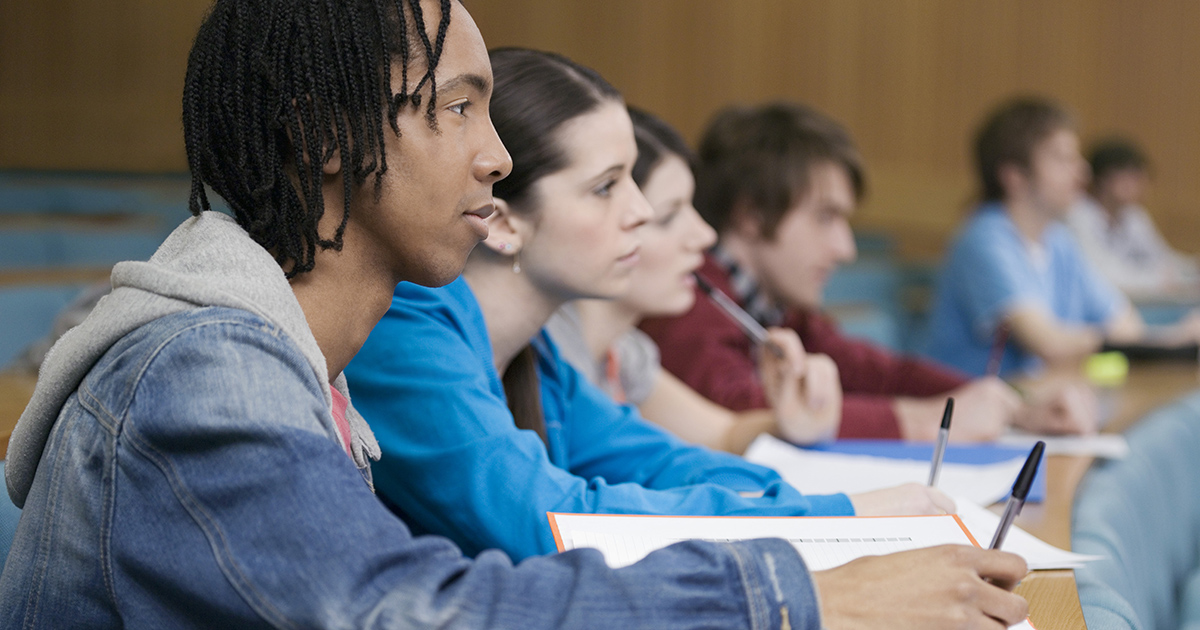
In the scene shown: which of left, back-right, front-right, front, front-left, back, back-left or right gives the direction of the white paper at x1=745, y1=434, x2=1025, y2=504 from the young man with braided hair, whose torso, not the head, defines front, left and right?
front-left

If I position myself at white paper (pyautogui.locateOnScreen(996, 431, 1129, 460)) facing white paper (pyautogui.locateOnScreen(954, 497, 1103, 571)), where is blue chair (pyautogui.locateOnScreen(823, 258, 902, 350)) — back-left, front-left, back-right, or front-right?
back-right

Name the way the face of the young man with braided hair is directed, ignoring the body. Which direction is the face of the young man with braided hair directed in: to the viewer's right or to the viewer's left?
to the viewer's right

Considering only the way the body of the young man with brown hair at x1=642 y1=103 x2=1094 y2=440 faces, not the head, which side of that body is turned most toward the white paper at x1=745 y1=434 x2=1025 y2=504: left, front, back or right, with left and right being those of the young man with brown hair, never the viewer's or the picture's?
right

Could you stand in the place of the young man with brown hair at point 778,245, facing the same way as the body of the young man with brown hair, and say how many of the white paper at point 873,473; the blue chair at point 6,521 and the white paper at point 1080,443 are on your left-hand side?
0

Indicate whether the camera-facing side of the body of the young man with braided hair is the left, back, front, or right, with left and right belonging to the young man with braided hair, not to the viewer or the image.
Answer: right

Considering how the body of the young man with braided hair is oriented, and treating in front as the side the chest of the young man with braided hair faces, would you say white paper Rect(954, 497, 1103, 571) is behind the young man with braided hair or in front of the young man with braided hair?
in front

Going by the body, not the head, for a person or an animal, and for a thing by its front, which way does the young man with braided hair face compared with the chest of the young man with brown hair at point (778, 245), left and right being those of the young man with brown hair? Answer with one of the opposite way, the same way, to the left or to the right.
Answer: the same way

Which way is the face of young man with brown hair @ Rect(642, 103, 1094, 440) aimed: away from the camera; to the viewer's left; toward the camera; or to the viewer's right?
to the viewer's right

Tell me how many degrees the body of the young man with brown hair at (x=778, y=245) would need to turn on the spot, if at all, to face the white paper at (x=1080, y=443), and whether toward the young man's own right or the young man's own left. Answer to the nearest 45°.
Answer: approximately 45° to the young man's own right

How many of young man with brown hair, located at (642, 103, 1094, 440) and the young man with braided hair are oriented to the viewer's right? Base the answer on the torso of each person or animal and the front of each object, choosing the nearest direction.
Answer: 2

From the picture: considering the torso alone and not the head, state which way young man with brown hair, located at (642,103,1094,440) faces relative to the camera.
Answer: to the viewer's right

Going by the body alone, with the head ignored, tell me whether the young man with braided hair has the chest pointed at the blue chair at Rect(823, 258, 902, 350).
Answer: no

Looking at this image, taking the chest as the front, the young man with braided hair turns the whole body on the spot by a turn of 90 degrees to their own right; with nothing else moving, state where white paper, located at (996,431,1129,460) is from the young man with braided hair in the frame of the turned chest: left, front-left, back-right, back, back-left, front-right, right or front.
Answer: back-left
